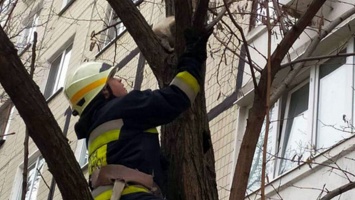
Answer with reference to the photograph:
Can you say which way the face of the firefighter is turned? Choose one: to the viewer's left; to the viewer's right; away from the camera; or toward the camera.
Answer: to the viewer's right

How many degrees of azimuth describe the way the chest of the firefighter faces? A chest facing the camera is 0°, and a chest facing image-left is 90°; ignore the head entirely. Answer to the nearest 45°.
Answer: approximately 270°
